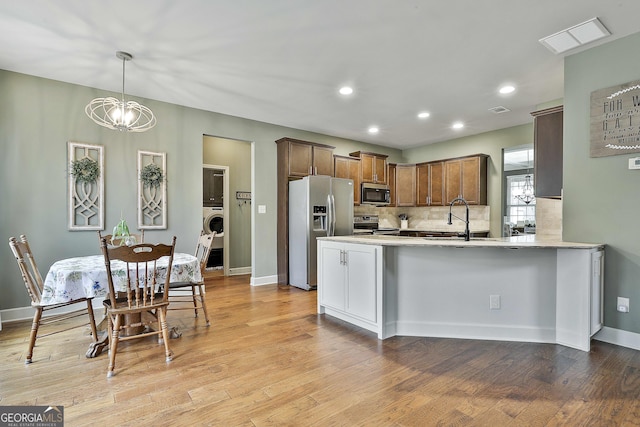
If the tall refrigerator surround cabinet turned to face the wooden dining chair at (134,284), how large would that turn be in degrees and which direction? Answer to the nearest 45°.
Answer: approximately 45° to its right

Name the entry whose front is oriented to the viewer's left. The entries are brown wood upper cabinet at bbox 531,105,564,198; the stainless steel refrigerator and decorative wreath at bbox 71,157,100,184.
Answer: the brown wood upper cabinet

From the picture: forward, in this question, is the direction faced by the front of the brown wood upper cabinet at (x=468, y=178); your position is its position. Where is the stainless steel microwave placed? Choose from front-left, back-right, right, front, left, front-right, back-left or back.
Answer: front-right

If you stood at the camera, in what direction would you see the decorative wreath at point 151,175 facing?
facing the viewer

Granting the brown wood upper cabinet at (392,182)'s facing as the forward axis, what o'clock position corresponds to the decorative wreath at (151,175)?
The decorative wreath is roughly at 3 o'clock from the brown wood upper cabinet.

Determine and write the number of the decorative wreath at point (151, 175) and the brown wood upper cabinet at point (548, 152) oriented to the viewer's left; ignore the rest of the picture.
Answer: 1

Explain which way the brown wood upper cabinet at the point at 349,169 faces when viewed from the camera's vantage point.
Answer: facing the viewer and to the right of the viewer

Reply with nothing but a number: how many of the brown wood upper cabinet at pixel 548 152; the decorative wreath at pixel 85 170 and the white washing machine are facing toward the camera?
2

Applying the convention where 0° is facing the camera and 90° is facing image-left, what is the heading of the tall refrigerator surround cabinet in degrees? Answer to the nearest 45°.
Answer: approximately 315°

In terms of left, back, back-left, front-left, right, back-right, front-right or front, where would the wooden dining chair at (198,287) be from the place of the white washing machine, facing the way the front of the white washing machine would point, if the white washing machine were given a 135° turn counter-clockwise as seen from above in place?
back-right

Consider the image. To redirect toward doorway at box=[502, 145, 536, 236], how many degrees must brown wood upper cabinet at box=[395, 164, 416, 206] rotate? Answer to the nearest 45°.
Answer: approximately 90° to its left

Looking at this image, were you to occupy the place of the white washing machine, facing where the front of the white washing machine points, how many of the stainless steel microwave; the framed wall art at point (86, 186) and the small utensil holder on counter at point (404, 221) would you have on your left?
2
